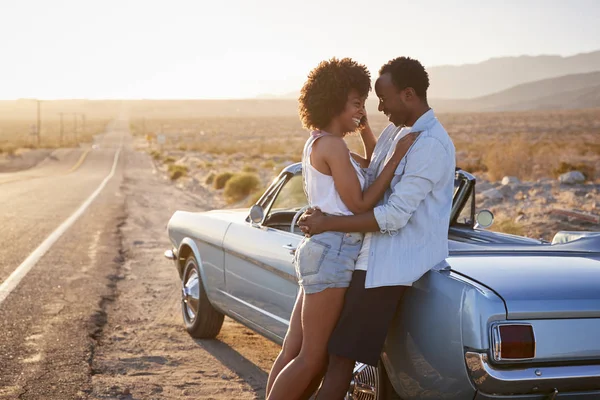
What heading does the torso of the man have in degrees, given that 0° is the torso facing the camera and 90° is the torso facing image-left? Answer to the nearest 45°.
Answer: approximately 90°

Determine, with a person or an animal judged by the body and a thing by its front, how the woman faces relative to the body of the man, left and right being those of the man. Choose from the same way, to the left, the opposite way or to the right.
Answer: the opposite way

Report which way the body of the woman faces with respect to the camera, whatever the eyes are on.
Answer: to the viewer's right

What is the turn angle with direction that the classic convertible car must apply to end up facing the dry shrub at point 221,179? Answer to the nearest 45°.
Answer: approximately 45° to its right

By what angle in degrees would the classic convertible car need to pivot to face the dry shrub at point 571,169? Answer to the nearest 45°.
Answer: approximately 45° to its right

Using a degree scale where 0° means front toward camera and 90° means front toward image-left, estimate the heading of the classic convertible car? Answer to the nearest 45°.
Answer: approximately 135°

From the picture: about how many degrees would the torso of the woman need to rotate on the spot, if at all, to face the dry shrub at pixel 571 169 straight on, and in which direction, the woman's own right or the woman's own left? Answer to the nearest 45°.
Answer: approximately 90° to the woman's own left

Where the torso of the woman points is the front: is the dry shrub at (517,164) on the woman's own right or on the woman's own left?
on the woman's own left

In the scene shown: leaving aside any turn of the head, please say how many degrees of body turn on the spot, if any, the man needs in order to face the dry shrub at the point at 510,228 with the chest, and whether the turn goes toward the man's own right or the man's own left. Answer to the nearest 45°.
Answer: approximately 90° to the man's own right

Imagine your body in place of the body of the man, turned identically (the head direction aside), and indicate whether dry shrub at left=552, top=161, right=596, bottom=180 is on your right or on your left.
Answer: on your right

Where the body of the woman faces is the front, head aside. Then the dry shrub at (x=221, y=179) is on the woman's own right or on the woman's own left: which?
on the woman's own left

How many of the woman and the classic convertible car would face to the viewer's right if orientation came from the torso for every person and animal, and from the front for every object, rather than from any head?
1

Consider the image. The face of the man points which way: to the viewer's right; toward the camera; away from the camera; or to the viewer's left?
to the viewer's left

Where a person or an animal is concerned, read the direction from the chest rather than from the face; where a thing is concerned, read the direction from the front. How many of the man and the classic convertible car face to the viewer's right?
0
